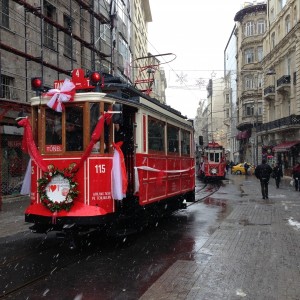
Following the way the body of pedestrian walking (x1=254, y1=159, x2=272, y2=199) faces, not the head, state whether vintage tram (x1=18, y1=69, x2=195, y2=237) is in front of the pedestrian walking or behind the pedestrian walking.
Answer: behind

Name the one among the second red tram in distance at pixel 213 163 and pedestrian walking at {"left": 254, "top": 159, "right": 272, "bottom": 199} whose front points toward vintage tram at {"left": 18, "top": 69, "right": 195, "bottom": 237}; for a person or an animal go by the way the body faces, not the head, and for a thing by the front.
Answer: the second red tram in distance

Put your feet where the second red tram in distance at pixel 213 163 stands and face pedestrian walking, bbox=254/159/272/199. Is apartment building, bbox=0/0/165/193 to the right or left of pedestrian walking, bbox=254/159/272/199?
right

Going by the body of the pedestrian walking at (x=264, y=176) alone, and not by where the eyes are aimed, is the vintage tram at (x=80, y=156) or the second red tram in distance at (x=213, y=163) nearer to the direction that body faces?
the second red tram in distance

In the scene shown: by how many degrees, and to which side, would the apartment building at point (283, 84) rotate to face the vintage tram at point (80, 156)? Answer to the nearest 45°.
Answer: approximately 45° to its left

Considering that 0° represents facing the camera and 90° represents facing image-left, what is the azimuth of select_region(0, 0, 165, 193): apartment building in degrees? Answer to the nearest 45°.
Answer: approximately 315°

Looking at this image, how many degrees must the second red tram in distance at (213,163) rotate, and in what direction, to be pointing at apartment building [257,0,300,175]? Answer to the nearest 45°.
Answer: approximately 135° to its left

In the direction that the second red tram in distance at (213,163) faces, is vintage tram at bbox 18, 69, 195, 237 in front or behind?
in front
